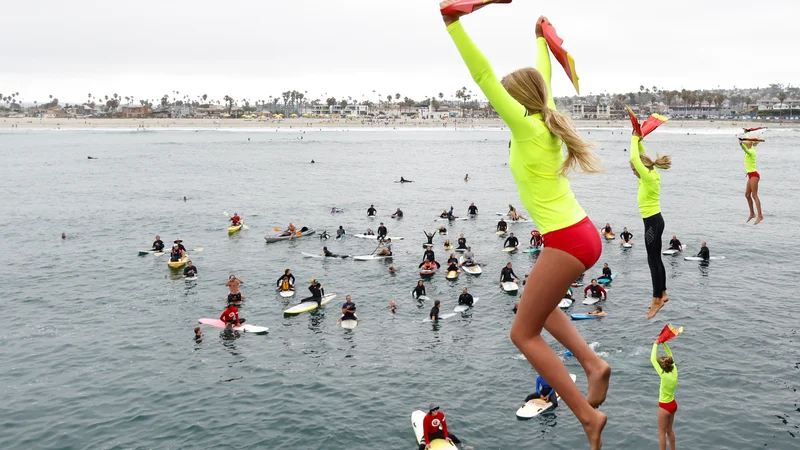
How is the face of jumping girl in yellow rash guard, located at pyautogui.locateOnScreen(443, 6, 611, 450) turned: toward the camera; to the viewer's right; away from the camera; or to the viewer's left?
away from the camera

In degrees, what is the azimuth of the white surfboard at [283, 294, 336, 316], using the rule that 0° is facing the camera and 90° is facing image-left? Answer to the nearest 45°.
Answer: approximately 45°

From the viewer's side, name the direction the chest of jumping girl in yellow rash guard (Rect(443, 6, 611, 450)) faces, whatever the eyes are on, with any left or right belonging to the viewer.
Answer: facing away from the viewer and to the left of the viewer

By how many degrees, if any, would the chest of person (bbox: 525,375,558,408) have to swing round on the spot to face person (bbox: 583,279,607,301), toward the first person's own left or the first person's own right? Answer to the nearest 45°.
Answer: approximately 180°

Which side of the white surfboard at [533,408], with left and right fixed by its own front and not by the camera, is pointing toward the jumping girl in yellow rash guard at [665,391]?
left

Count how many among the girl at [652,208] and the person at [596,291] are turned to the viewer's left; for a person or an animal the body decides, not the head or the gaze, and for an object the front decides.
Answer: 1
